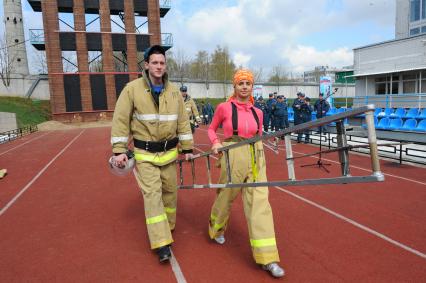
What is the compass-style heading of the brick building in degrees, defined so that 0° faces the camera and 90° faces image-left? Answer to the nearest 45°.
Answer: approximately 0°

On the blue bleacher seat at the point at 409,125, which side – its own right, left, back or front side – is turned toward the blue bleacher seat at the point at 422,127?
left

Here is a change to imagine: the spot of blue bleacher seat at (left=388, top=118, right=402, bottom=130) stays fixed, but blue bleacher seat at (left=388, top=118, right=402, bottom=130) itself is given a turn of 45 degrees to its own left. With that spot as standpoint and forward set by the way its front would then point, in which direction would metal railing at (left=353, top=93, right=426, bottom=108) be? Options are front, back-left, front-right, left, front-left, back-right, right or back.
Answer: back

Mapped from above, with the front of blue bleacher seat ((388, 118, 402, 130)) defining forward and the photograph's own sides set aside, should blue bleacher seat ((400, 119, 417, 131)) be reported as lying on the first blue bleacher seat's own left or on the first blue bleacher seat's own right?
on the first blue bleacher seat's own left

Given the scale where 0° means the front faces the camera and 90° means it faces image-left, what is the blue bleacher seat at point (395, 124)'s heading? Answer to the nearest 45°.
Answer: approximately 45°

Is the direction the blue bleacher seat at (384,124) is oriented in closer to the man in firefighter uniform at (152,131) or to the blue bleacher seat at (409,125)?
the man in firefighter uniform

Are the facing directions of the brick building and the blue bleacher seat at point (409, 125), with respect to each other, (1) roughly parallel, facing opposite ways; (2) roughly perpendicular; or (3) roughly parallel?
roughly perpendicular

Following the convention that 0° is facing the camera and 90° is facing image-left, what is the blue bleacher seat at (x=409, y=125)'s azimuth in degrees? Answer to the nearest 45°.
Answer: approximately 45°

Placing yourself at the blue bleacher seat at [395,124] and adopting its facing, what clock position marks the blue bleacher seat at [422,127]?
the blue bleacher seat at [422,127] is roughly at 9 o'clock from the blue bleacher seat at [395,124].

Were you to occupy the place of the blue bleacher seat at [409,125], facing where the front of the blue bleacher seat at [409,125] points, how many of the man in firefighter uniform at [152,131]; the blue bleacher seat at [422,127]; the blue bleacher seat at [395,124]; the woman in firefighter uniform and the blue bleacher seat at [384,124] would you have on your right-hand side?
2

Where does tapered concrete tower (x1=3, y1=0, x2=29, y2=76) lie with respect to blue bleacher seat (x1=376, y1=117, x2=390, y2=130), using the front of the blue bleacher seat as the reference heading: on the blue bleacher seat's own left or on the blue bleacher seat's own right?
on the blue bleacher seat's own right
